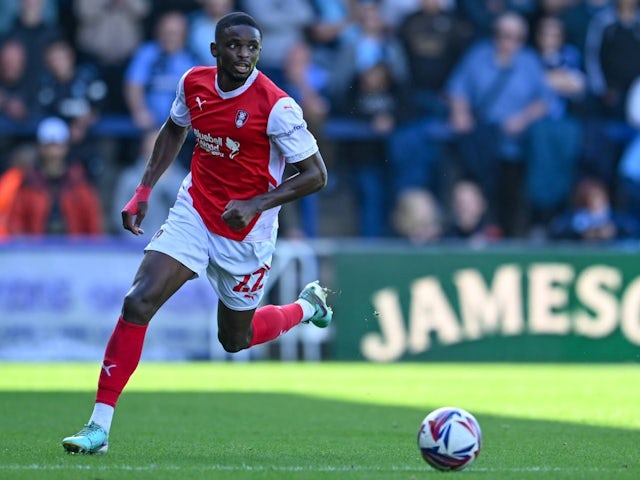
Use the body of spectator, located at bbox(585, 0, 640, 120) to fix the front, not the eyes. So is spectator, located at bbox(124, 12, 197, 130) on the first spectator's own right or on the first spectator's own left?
on the first spectator's own right

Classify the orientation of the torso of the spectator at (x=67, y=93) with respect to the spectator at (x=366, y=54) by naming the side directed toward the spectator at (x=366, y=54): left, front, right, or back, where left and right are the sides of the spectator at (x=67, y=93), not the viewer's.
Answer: left

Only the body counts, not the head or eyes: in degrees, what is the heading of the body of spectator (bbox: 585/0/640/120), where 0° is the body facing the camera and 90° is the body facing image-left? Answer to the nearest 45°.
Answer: approximately 0°

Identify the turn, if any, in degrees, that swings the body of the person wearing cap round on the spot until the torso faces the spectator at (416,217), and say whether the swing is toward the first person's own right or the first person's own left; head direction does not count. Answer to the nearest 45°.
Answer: approximately 90° to the first person's own left

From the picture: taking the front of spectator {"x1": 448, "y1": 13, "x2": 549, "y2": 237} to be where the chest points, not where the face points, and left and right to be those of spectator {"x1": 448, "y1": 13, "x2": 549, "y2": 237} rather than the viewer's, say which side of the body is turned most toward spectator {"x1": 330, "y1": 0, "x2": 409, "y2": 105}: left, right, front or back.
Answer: right

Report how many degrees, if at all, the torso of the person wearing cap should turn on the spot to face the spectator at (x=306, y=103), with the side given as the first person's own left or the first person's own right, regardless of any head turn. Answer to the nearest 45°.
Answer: approximately 90° to the first person's own left

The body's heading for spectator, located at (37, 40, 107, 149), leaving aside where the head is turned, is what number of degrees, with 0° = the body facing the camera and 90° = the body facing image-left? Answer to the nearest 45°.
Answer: approximately 0°

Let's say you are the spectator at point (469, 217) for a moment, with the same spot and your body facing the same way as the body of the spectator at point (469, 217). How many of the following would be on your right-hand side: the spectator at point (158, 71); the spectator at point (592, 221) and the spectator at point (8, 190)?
2
